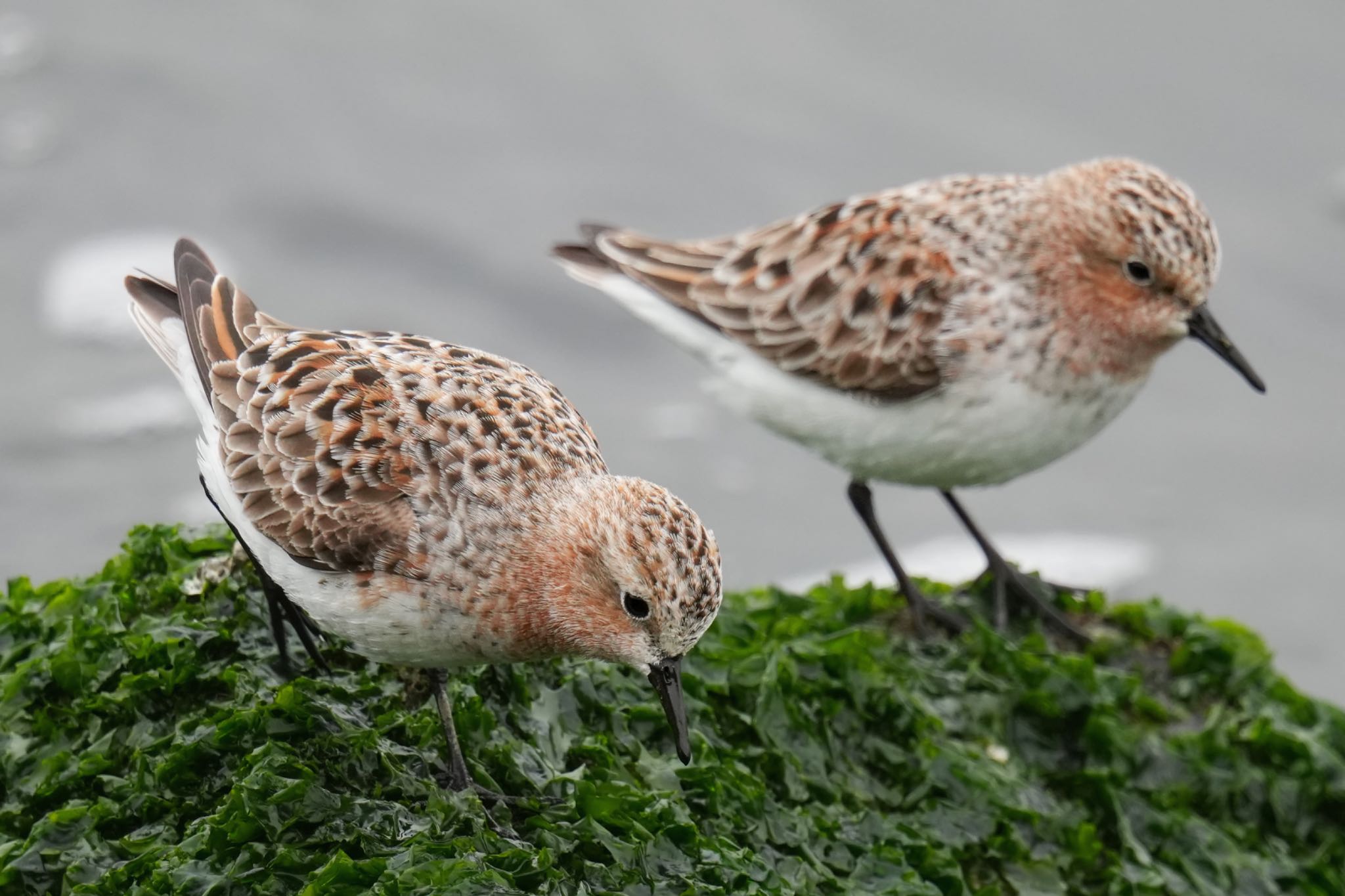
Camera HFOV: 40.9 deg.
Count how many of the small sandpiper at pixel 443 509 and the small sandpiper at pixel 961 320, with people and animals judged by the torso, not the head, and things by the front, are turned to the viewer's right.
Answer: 2

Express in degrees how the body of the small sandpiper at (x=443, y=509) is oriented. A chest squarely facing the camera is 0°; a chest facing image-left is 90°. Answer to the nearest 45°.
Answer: approximately 270°

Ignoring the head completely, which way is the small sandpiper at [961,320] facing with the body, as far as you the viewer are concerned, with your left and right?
facing to the right of the viewer

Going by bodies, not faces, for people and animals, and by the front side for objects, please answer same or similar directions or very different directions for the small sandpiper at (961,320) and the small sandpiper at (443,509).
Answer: same or similar directions

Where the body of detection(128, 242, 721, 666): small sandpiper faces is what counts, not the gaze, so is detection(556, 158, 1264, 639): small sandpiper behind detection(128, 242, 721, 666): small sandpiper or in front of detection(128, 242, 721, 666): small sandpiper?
in front

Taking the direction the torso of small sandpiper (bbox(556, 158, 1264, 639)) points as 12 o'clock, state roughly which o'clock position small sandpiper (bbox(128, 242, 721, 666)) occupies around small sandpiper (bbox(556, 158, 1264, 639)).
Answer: small sandpiper (bbox(128, 242, 721, 666)) is roughly at 4 o'clock from small sandpiper (bbox(556, 158, 1264, 639)).
